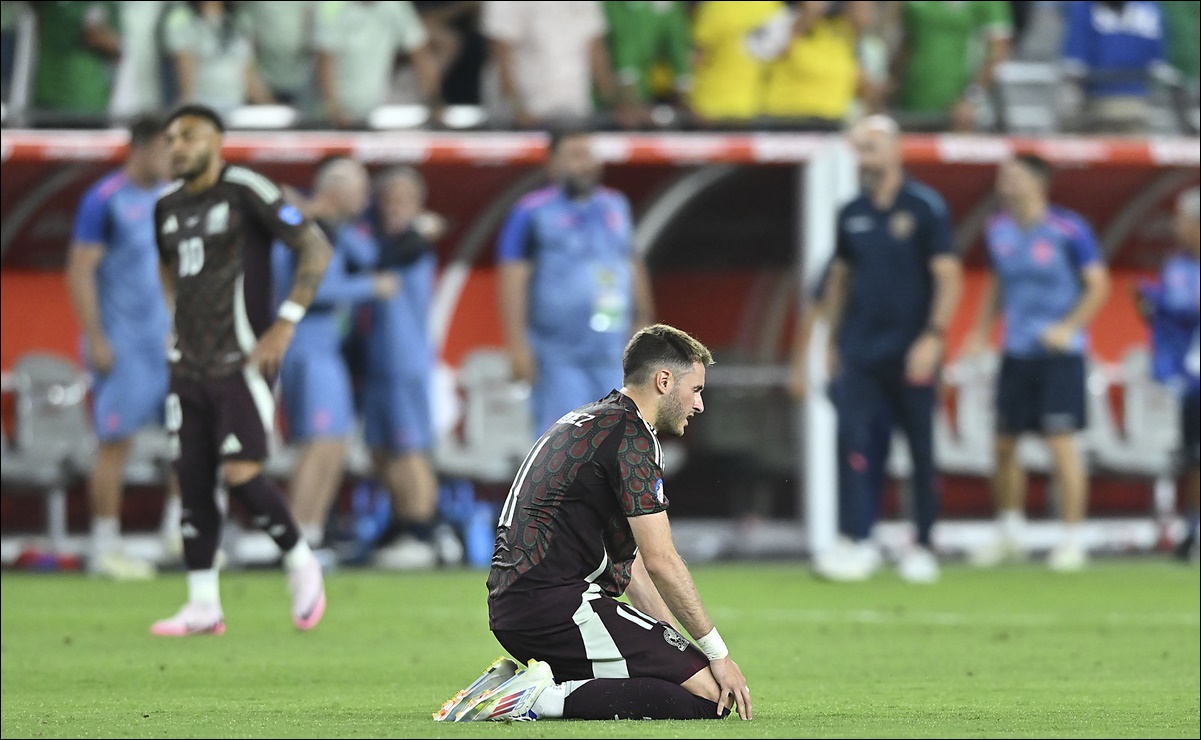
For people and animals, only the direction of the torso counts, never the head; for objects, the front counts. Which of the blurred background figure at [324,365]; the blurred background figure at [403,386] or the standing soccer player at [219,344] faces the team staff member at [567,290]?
the blurred background figure at [324,365]

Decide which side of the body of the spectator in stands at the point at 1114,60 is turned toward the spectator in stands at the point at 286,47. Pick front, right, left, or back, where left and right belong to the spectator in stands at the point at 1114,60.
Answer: right

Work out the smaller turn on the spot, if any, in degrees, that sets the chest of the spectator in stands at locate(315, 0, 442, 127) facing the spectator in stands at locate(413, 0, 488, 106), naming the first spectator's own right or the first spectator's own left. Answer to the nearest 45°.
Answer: approximately 135° to the first spectator's own left

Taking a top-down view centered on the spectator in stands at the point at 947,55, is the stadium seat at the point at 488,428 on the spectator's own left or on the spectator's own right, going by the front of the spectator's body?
on the spectator's own right

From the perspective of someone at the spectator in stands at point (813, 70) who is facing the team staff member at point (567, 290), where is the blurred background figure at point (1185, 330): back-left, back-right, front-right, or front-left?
front-left

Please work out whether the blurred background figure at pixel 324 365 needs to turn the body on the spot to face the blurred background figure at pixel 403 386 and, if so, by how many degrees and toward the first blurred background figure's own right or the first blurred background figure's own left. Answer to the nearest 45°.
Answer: approximately 45° to the first blurred background figure's own left

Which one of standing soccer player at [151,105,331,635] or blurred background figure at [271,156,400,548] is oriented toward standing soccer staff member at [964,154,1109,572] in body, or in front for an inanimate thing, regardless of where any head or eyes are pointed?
the blurred background figure

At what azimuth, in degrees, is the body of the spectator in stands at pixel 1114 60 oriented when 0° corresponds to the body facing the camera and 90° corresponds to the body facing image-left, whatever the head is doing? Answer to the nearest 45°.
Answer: approximately 0°

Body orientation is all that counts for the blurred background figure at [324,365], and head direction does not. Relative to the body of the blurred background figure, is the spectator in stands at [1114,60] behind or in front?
in front

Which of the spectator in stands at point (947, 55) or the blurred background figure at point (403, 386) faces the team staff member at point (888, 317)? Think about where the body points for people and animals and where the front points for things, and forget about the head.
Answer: the spectator in stands

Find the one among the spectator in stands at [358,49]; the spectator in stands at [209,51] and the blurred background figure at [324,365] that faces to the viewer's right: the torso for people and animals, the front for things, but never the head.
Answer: the blurred background figure
